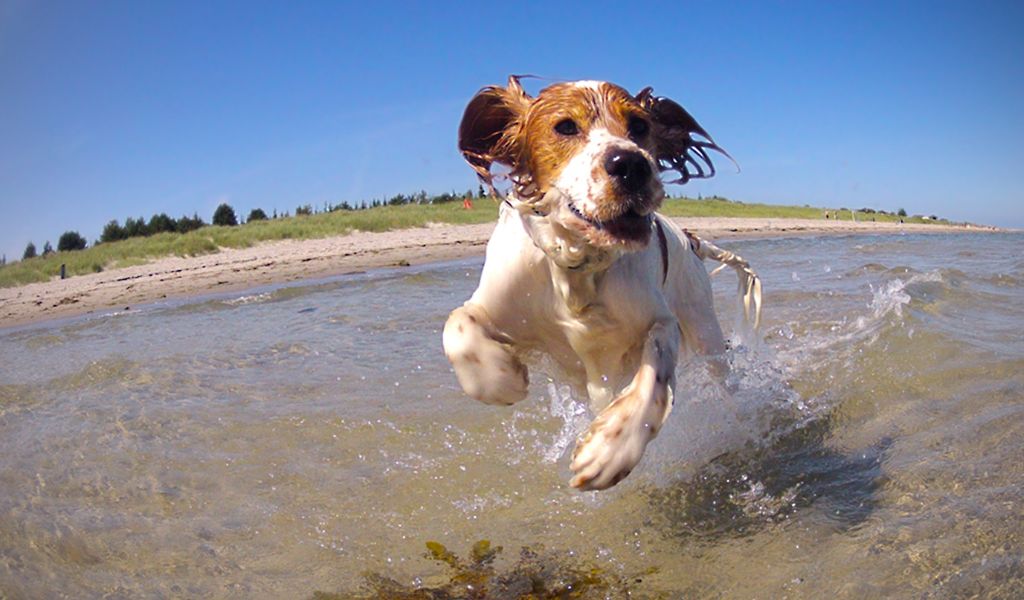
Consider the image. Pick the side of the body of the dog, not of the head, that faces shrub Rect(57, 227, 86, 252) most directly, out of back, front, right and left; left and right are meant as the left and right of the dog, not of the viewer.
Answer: right

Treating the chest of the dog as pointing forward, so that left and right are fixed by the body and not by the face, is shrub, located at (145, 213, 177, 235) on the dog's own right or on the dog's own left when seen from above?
on the dog's own right

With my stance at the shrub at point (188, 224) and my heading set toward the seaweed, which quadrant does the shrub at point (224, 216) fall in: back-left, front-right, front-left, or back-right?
back-left

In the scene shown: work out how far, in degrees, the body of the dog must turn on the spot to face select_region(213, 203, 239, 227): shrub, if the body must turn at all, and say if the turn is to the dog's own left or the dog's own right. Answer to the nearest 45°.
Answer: approximately 90° to the dog's own right

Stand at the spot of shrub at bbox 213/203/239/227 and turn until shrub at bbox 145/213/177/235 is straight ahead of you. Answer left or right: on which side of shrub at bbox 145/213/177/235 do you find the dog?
left

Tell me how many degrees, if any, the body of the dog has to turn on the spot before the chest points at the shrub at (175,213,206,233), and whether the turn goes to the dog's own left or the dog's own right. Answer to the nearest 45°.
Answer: approximately 90° to the dog's own right

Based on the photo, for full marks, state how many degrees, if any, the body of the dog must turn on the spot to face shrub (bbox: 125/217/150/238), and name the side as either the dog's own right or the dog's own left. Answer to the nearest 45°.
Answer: approximately 90° to the dog's own right

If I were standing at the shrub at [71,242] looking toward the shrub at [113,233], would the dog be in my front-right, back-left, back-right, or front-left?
back-right

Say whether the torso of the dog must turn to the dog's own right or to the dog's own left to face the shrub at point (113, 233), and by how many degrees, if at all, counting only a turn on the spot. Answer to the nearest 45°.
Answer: approximately 90° to the dog's own right

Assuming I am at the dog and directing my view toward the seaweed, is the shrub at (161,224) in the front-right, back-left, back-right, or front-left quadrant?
back-right

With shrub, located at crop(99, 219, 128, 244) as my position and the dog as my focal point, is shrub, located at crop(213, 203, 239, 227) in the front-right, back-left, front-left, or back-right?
back-left

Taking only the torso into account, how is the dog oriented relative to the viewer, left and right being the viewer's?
facing the viewer and to the left of the viewer
